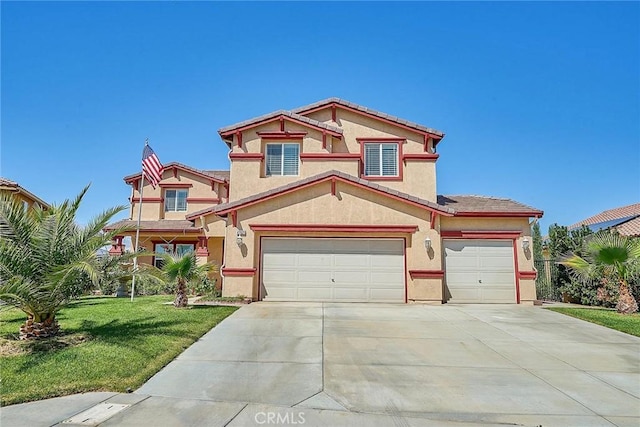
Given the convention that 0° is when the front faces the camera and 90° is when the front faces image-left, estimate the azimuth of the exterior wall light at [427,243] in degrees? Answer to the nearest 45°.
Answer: approximately 0°

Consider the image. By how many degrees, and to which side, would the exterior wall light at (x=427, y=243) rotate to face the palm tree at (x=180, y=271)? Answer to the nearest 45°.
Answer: approximately 45° to its right

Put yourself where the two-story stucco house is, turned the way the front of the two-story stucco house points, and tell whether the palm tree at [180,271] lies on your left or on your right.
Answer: on your right

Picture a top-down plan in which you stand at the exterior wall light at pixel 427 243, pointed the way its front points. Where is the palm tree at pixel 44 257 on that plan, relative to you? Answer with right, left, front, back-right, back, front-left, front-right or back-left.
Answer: front-right

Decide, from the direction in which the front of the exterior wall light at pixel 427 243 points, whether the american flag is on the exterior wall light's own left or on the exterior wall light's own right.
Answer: on the exterior wall light's own right

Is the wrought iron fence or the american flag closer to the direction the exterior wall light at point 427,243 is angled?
the american flag

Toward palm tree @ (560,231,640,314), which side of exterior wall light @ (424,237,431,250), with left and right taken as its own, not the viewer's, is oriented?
left

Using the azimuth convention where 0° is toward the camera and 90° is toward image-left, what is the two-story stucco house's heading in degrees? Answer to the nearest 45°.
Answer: approximately 0°

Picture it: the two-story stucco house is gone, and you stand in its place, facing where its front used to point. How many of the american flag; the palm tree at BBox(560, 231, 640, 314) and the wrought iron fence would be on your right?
1
